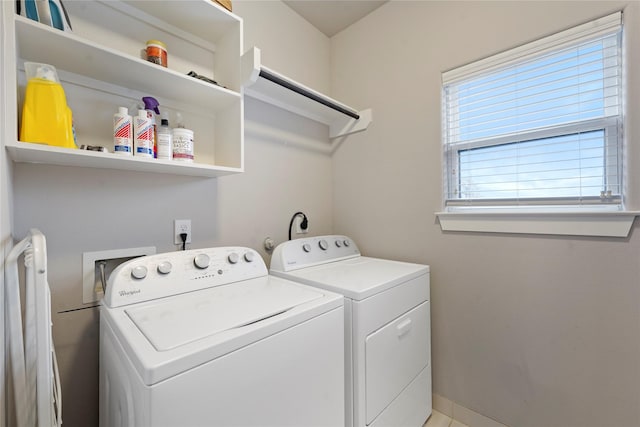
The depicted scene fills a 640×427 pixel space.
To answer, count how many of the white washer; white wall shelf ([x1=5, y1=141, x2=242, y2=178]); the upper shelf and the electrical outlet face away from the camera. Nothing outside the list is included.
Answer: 0

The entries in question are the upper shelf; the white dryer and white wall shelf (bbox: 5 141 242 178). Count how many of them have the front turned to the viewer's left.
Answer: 0

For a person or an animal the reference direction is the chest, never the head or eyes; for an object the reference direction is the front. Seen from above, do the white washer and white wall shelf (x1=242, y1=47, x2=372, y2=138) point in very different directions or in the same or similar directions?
same or similar directions

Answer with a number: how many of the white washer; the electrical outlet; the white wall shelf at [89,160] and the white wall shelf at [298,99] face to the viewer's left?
0

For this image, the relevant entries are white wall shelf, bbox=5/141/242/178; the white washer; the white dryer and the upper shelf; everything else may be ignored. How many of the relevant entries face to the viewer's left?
0

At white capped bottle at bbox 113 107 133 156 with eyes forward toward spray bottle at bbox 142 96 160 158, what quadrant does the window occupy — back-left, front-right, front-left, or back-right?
front-right

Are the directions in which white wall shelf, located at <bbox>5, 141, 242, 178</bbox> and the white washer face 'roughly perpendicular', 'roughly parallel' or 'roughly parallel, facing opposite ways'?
roughly parallel

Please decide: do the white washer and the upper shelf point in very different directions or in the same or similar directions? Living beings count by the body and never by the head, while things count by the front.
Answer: same or similar directions

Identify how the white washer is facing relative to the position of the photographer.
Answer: facing the viewer and to the right of the viewer

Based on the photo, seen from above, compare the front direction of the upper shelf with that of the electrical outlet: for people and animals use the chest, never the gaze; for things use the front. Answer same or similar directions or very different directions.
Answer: same or similar directions
